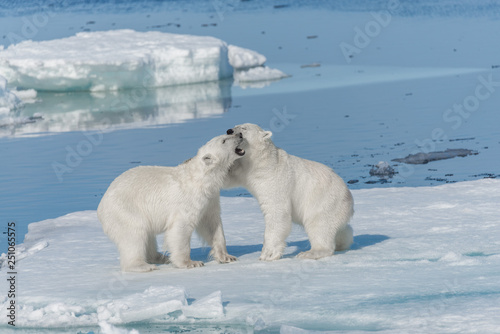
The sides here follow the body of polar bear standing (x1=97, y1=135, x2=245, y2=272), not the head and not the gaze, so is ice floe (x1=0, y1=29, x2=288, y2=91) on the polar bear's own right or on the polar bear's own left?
on the polar bear's own left

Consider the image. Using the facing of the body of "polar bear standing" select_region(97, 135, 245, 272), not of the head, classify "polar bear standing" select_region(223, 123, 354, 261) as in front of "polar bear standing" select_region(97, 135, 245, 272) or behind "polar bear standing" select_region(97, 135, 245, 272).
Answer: in front

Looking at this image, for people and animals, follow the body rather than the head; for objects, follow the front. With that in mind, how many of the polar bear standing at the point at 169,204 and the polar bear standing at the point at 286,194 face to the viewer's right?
1

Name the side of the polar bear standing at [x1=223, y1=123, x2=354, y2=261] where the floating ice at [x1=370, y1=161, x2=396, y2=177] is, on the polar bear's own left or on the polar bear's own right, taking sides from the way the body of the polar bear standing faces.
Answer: on the polar bear's own right

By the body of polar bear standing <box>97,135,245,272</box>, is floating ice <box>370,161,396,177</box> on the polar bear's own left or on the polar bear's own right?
on the polar bear's own left

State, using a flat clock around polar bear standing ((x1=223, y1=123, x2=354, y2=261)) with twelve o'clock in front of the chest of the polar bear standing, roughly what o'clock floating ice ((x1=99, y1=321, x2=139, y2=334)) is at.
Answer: The floating ice is roughly at 10 o'clock from the polar bear standing.

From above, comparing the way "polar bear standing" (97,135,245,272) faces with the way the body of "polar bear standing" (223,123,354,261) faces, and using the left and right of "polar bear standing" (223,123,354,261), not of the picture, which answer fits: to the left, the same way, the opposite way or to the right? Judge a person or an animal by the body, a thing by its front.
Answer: the opposite way

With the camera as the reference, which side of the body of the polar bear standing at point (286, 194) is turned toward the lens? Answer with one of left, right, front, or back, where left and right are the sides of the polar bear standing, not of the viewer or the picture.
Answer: left

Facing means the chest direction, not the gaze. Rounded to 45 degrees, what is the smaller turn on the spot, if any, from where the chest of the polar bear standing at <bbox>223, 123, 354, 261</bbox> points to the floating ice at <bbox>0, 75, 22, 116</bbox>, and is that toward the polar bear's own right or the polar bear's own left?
approximately 45° to the polar bear's own right

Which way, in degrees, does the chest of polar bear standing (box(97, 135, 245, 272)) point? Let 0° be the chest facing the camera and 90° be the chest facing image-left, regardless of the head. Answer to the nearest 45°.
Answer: approximately 270°

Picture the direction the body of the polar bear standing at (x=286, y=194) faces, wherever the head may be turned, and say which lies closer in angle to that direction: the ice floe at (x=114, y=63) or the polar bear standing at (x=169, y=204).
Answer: the polar bear standing

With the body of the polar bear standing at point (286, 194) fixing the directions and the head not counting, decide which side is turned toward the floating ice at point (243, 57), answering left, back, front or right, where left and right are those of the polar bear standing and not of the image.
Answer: right

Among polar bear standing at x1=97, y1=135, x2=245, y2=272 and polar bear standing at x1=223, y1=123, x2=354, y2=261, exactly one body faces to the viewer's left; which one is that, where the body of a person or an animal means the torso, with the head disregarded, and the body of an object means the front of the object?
polar bear standing at x1=223, y1=123, x2=354, y2=261
